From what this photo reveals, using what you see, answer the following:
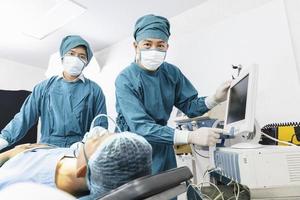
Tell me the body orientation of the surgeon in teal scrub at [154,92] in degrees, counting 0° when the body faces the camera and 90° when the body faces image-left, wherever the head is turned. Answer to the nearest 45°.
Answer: approximately 315°

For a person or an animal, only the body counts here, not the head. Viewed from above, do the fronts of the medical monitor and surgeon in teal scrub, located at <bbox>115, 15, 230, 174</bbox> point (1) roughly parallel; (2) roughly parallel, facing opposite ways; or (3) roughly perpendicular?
roughly perpendicular

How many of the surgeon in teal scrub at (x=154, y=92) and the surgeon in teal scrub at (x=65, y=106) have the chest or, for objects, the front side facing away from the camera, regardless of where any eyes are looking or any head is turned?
0

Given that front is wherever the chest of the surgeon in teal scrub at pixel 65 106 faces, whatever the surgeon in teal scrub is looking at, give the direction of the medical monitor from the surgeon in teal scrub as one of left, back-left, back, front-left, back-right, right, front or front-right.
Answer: front-left

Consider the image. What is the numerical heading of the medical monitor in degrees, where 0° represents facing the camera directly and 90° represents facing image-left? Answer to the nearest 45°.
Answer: approximately 45°

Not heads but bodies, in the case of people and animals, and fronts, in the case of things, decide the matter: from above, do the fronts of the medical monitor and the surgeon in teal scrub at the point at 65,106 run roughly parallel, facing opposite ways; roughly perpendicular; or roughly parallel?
roughly perpendicular

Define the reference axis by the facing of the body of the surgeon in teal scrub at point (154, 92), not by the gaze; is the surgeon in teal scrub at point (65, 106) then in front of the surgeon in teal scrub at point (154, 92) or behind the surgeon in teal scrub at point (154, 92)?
behind

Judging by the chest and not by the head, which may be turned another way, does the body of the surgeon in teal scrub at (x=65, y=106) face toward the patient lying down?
yes

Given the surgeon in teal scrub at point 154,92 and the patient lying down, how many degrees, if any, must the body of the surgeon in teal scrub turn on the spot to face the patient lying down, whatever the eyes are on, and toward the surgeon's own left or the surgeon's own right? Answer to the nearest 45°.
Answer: approximately 45° to the surgeon's own right

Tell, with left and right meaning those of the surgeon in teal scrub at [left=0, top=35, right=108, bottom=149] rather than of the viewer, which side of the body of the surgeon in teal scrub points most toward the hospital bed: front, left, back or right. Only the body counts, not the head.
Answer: front

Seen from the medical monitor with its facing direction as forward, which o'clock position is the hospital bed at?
The hospital bed is roughly at 11 o'clock from the medical monitor.
